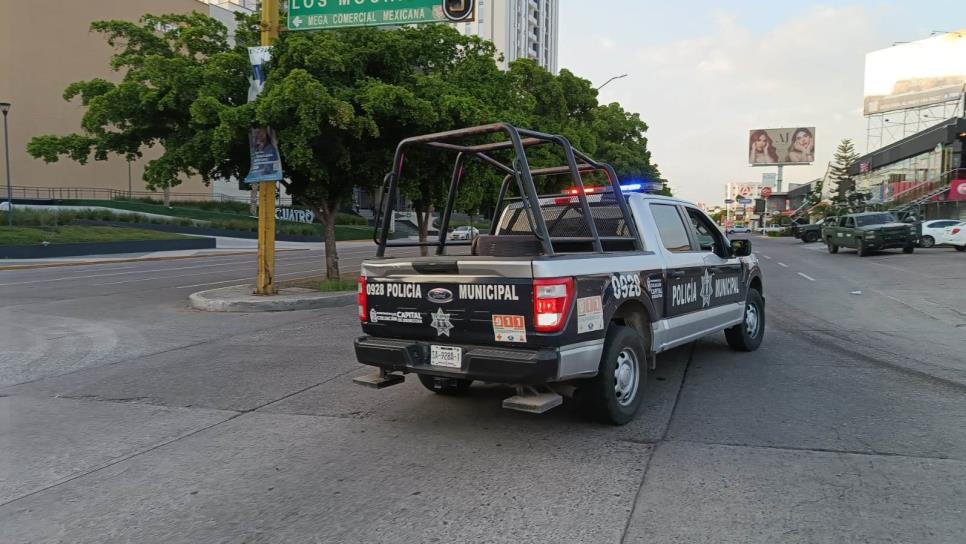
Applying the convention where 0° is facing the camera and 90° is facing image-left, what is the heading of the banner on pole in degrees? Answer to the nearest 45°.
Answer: approximately 0°

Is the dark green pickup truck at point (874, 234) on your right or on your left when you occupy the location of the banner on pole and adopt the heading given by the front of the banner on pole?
on your left

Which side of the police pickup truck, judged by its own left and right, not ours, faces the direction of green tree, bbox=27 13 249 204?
left

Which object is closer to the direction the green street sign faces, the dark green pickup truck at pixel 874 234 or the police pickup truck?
the police pickup truck

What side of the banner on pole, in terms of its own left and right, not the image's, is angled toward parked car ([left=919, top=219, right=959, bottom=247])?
left

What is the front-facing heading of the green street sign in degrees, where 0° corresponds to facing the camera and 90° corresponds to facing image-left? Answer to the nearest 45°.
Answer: approximately 0°

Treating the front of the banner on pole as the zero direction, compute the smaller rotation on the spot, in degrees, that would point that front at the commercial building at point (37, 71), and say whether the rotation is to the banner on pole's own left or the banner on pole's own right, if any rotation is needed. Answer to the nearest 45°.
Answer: approximately 180°

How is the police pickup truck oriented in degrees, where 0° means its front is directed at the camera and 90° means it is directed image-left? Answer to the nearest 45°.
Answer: approximately 225°

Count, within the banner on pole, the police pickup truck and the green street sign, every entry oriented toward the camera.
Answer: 2

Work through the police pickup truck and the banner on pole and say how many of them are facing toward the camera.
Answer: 1

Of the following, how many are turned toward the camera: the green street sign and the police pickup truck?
1

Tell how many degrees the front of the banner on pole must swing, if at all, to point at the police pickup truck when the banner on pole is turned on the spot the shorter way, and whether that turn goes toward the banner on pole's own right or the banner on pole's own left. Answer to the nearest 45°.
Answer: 0° — it already faces it
